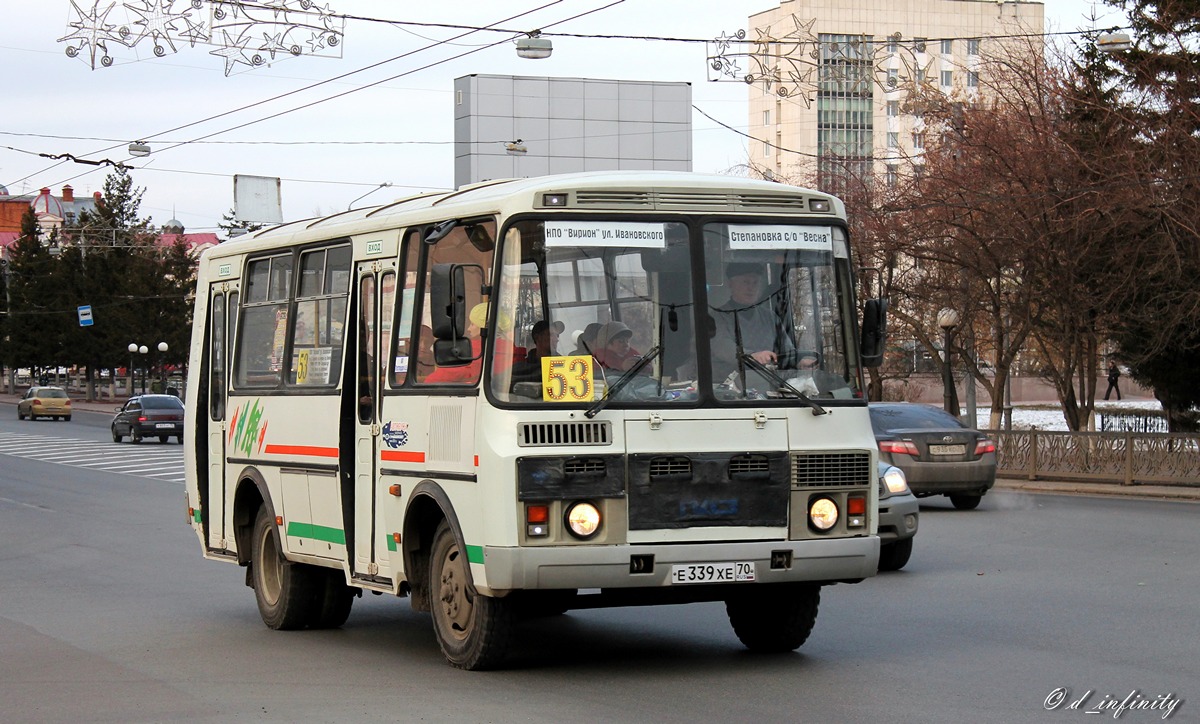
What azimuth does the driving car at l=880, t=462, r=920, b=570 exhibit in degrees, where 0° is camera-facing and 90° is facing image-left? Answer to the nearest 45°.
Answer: approximately 315°

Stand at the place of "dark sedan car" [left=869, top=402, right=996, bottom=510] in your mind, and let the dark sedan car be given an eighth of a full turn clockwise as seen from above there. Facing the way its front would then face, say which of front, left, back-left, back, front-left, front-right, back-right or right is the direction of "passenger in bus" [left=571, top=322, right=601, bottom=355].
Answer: back

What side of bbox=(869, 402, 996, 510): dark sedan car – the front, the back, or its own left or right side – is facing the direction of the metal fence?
right

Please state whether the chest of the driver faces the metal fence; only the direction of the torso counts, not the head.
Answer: no

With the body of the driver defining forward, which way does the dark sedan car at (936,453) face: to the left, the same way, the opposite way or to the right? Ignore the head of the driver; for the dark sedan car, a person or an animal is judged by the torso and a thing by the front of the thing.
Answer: the opposite way

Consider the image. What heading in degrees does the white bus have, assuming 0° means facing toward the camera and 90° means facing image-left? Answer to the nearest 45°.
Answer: approximately 315°

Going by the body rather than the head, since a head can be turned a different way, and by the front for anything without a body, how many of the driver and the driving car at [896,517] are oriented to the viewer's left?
0

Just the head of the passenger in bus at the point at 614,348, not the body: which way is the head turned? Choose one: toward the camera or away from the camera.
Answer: toward the camera

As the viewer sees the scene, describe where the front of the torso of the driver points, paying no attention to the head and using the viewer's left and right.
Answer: facing the viewer and to the right of the viewer

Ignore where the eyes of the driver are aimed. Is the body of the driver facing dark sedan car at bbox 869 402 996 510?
no

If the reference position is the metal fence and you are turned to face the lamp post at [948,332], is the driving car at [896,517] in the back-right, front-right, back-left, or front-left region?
back-left

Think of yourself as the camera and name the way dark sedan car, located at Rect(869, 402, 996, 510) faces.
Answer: facing away from the viewer and to the left of the viewer

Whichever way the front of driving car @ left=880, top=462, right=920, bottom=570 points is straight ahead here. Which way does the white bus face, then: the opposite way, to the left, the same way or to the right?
the same way

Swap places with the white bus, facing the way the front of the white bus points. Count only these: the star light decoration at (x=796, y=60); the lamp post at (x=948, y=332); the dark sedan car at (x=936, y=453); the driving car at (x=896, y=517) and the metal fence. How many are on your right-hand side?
0

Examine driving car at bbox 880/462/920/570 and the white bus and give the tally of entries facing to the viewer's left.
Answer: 0

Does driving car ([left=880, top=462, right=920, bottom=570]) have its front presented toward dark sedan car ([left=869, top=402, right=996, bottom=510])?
no

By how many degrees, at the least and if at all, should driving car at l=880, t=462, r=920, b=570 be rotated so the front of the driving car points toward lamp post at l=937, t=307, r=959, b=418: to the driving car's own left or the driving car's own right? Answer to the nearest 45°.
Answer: approximately 135° to the driving car's own left
